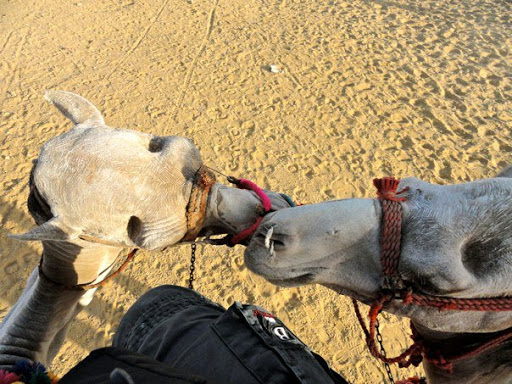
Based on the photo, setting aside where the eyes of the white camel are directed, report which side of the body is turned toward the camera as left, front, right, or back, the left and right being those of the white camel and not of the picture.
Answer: back

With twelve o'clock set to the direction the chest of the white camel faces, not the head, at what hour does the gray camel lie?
The gray camel is roughly at 3 o'clock from the white camel.

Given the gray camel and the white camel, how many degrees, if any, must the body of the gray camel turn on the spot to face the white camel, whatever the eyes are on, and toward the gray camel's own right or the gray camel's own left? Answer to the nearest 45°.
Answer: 0° — it already faces it

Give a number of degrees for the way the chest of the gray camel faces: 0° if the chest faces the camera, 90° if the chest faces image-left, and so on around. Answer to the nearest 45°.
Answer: approximately 90°
